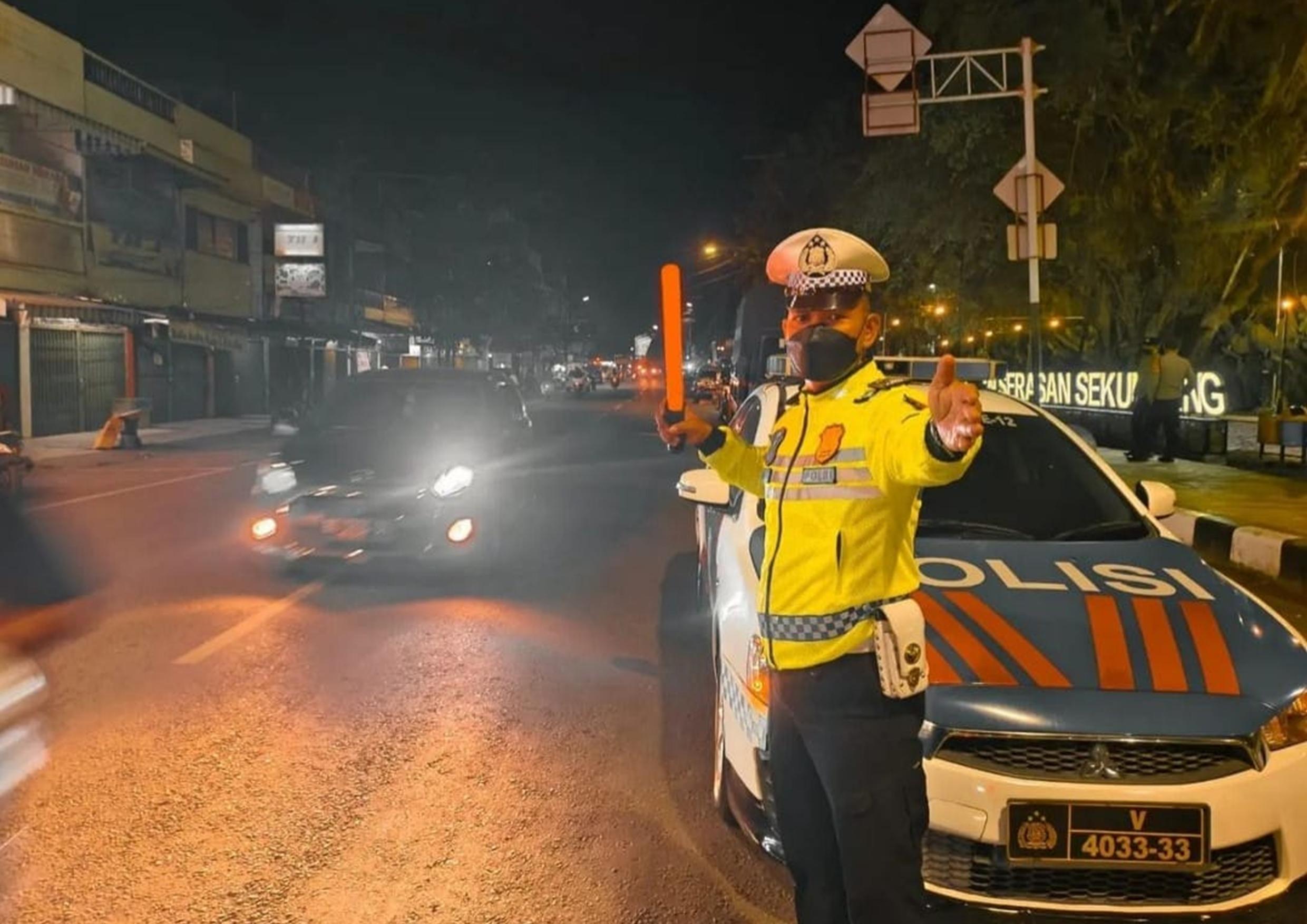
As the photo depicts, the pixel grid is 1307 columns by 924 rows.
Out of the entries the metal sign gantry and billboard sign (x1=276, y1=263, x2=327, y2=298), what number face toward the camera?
1

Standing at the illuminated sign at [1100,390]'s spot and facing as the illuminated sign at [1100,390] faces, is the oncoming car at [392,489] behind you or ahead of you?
ahead

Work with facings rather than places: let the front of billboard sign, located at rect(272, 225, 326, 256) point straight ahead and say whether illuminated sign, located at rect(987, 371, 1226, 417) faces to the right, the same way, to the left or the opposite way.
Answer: to the right

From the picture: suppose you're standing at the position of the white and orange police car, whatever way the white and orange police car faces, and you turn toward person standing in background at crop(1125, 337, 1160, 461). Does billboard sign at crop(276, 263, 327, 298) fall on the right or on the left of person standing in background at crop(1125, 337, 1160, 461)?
left

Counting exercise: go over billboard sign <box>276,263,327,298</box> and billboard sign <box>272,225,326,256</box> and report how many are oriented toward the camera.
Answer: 2

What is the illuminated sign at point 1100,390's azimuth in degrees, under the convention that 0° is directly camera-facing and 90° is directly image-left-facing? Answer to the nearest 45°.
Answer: approximately 45°

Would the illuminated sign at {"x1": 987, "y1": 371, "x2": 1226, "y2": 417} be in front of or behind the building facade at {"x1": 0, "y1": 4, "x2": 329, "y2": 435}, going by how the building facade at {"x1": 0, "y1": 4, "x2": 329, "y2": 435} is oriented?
in front

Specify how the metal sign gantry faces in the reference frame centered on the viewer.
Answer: facing away from the viewer

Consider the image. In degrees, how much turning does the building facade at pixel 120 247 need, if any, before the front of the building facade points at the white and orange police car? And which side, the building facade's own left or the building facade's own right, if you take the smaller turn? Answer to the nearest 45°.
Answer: approximately 45° to the building facade's own right

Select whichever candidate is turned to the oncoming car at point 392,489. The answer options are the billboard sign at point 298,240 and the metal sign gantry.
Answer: the billboard sign

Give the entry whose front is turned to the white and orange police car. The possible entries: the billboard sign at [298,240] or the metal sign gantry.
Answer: the billboard sign

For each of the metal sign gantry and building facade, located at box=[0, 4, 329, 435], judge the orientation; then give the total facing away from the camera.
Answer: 1

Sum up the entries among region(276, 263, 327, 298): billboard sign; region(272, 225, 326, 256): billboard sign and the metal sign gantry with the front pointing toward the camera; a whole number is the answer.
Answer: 2

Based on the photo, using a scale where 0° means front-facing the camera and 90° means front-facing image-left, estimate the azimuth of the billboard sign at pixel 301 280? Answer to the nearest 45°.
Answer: approximately 0°

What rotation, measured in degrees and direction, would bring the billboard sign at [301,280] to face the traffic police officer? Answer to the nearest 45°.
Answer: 0° — it already faces them

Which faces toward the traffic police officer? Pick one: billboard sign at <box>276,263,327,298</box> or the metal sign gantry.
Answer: the billboard sign
